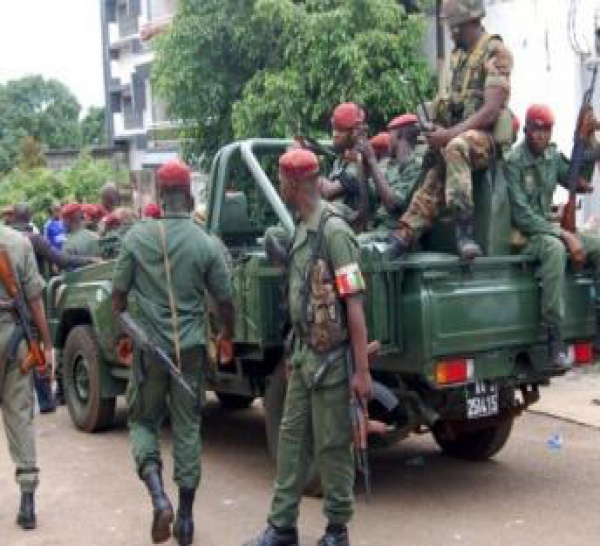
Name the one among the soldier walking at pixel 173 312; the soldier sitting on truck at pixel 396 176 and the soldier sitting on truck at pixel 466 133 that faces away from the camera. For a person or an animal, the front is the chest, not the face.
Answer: the soldier walking

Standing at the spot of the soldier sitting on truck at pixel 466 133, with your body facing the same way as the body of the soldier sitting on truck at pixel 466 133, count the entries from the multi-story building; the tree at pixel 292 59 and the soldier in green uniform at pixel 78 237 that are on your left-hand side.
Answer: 0

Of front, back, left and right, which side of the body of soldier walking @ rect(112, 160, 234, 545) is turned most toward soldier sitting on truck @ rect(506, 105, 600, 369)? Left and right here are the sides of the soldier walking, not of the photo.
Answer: right

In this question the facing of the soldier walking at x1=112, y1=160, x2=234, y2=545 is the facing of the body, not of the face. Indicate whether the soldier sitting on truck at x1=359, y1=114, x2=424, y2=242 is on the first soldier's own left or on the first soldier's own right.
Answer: on the first soldier's own right

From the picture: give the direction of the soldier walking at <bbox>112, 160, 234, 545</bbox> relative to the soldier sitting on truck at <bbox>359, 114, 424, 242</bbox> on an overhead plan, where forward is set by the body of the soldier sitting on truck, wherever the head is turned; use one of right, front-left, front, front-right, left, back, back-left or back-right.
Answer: front-left

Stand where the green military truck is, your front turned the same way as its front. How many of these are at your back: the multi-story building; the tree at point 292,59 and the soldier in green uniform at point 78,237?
0

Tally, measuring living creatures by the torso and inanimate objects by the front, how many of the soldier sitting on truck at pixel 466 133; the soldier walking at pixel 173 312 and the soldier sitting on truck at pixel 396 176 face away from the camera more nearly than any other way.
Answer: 1

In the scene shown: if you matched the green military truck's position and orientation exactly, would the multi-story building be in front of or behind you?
in front

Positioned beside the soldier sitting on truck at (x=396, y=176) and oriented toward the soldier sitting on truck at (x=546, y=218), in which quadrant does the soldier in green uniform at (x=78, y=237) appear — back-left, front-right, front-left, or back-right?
back-left

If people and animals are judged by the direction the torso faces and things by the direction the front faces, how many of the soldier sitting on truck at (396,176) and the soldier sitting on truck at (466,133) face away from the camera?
0

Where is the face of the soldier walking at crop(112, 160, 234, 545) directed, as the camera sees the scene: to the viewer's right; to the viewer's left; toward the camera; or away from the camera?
away from the camera

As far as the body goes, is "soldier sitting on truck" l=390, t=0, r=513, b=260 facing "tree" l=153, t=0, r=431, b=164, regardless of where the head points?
no

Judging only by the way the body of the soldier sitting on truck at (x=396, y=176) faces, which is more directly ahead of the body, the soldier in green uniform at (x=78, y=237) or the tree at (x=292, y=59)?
the soldier in green uniform

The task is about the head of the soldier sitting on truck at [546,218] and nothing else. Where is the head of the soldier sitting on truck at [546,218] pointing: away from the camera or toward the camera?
toward the camera

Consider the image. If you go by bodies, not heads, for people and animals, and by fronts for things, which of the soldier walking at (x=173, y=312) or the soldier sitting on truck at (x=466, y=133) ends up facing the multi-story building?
the soldier walking

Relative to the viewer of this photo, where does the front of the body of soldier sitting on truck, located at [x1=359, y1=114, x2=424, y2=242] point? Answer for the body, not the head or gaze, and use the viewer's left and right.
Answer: facing to the left of the viewer

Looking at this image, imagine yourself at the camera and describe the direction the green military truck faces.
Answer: facing away from the viewer and to the left of the viewer

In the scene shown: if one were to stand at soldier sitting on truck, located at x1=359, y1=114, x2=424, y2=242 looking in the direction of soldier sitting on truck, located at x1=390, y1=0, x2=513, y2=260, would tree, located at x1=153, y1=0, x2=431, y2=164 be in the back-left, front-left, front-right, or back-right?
back-left

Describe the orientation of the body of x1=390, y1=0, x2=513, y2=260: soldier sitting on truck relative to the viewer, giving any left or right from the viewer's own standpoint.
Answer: facing the viewer and to the left of the viewer

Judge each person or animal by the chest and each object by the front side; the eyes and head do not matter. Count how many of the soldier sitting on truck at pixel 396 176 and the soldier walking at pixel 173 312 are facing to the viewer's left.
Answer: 1

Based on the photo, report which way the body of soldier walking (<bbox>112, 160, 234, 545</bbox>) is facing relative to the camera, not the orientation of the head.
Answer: away from the camera
